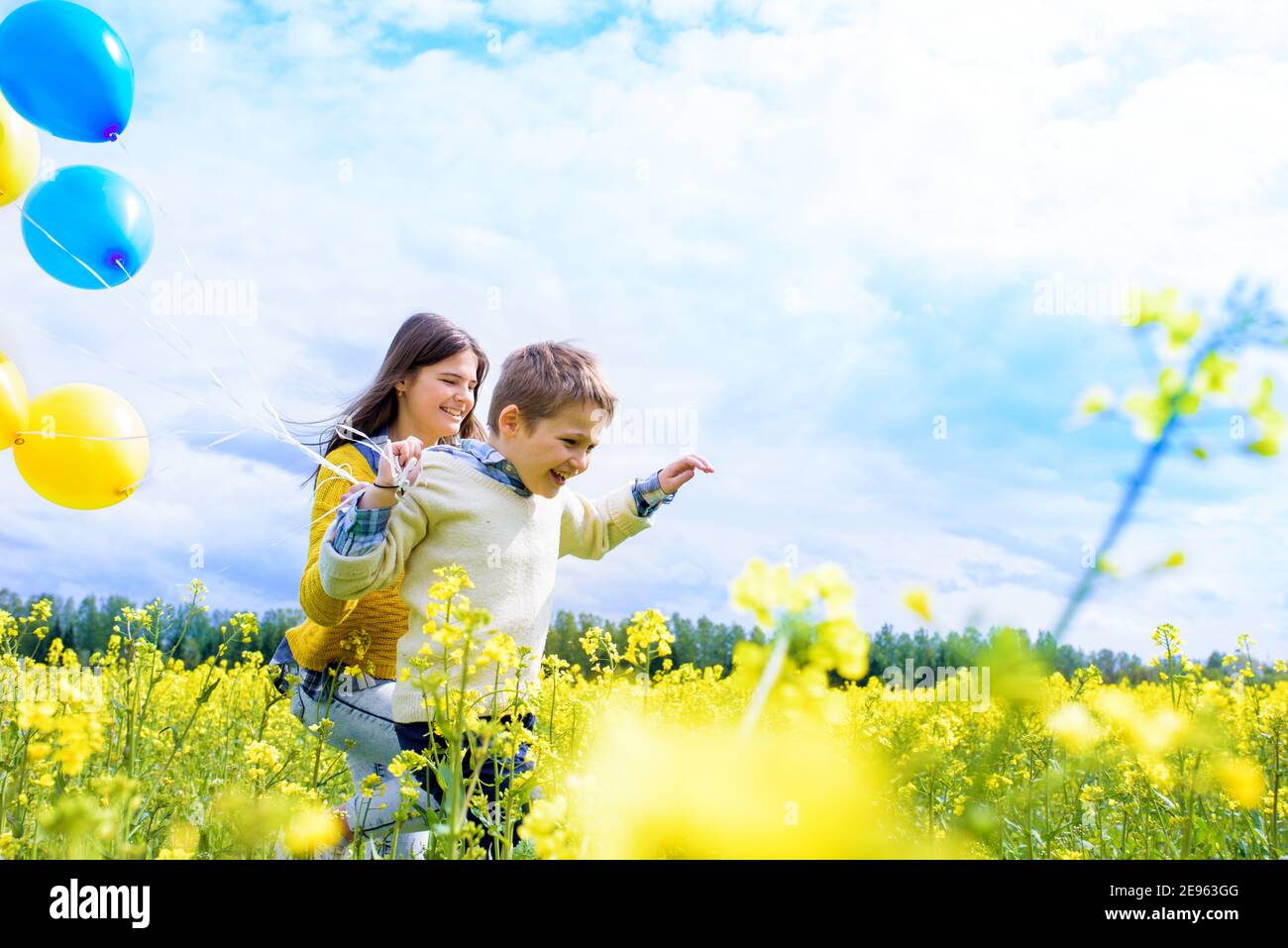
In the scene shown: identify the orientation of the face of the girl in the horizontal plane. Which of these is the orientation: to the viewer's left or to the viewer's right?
to the viewer's right

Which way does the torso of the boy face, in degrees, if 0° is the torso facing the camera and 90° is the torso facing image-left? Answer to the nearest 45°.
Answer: approximately 315°

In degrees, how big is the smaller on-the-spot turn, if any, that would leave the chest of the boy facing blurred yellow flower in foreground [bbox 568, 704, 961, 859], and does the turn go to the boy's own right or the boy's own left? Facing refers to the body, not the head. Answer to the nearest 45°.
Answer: approximately 45° to the boy's own right

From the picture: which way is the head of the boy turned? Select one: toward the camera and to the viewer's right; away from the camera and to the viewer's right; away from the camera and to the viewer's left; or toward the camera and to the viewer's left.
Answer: toward the camera and to the viewer's right
